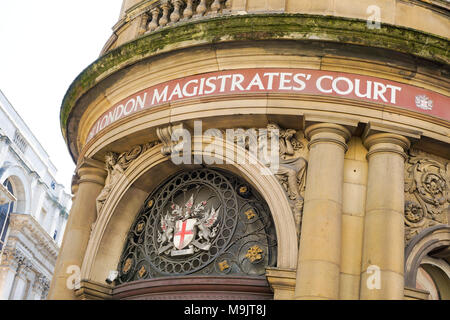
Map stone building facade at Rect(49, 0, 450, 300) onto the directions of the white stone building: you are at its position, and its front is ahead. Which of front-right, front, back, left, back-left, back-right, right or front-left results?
front-right

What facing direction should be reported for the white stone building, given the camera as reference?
facing the viewer and to the right of the viewer
